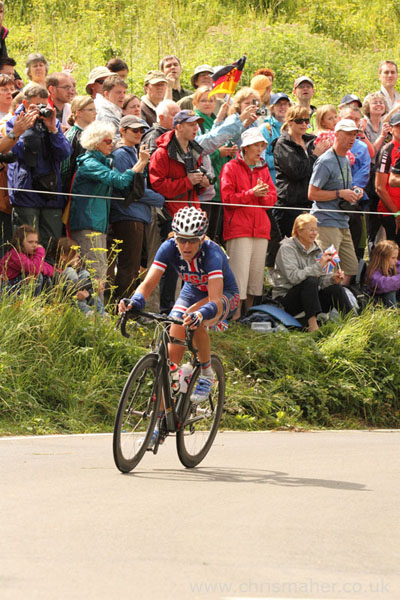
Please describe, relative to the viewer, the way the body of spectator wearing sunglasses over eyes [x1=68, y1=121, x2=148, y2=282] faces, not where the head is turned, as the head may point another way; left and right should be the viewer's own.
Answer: facing to the right of the viewer

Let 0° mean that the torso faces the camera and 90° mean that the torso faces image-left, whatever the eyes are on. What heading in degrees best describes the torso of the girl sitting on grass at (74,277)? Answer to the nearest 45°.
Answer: approximately 315°

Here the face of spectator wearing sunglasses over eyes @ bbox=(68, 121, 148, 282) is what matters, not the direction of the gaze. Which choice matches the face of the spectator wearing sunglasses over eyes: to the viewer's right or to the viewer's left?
to the viewer's right

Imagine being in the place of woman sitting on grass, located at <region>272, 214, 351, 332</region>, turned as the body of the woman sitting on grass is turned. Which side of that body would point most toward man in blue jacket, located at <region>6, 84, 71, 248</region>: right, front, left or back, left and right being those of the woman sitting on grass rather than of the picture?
right

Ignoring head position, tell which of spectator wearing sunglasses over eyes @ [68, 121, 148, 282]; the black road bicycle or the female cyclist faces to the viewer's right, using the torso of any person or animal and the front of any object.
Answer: the spectator wearing sunglasses over eyes

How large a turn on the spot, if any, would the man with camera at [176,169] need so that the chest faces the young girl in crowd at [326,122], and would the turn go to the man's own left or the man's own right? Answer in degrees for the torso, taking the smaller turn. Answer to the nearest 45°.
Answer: approximately 90° to the man's own left

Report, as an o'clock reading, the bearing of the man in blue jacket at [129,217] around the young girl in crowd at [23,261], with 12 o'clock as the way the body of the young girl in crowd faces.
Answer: The man in blue jacket is roughly at 9 o'clock from the young girl in crowd.

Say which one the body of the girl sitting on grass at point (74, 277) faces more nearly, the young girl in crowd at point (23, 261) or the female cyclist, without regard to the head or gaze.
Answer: the female cyclist

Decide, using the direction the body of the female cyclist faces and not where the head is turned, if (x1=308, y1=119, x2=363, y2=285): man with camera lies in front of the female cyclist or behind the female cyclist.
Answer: behind
